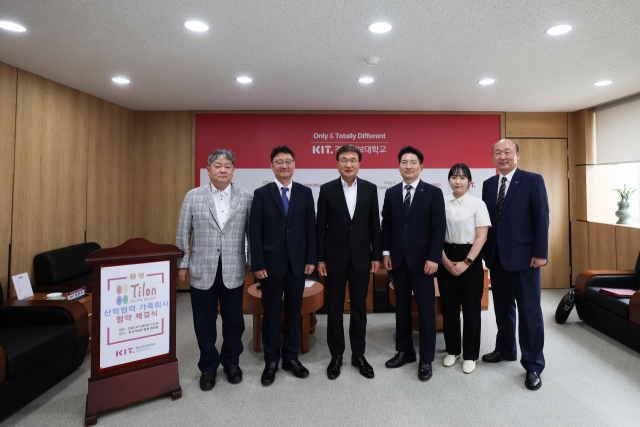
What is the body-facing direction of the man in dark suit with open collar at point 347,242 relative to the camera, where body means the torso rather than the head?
toward the camera

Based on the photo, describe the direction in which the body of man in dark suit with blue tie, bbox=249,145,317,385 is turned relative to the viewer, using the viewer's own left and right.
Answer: facing the viewer

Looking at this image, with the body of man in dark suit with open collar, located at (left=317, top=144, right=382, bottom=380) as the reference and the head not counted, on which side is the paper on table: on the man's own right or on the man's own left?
on the man's own right

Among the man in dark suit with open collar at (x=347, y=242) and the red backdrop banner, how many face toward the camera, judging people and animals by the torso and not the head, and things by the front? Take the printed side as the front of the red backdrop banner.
2

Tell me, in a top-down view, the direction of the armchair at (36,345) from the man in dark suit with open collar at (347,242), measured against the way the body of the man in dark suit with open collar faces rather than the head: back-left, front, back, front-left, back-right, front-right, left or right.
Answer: right

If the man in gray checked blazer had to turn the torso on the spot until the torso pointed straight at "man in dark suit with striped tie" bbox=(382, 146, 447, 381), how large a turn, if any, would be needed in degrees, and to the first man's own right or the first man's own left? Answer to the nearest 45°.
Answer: approximately 90° to the first man's own left
